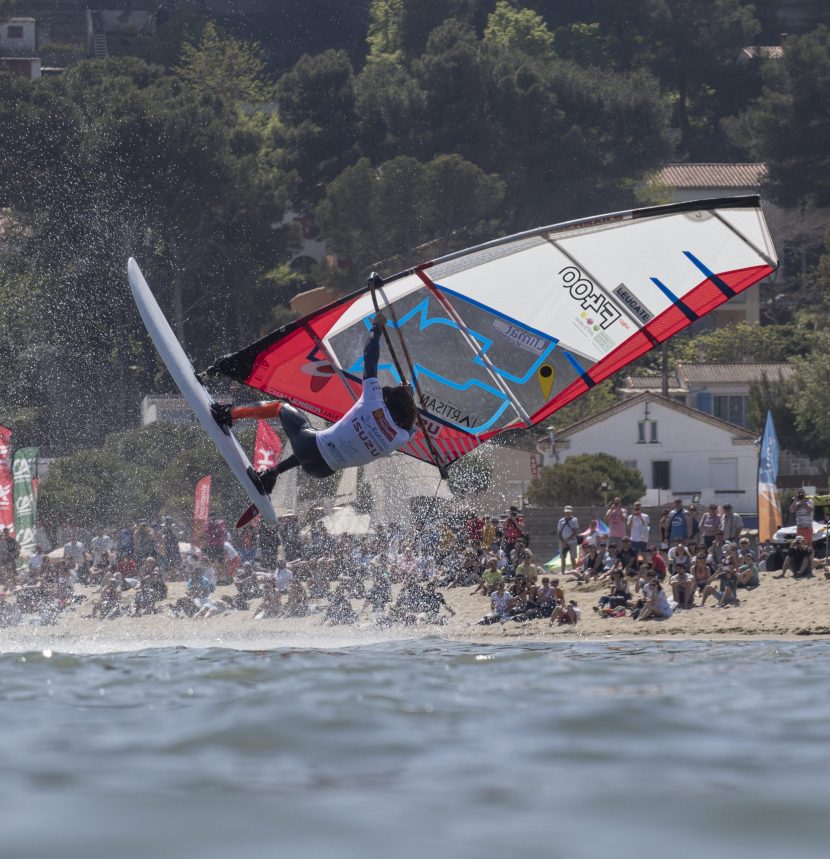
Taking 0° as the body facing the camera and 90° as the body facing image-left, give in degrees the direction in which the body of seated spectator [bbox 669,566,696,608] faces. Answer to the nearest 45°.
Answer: approximately 0°

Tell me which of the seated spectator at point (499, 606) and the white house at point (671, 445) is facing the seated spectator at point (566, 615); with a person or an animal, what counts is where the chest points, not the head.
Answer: the white house

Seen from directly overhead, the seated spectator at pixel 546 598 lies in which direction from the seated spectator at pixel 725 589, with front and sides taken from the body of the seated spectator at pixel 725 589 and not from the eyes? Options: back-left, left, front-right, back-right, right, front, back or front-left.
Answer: front-right

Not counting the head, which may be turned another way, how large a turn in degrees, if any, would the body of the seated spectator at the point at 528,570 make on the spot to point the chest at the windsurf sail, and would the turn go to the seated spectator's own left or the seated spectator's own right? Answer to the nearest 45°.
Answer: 0° — they already face it

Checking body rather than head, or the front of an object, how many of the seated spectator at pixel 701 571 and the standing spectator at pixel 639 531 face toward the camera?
2

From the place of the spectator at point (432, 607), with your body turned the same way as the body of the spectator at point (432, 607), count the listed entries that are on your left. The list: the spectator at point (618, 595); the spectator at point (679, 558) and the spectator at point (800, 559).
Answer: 3
